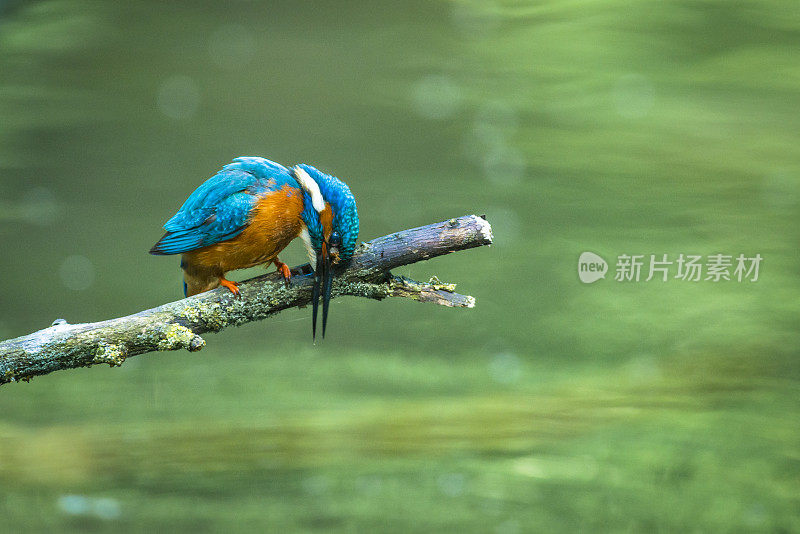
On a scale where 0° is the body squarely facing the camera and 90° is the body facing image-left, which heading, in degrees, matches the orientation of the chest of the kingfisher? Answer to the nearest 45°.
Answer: approximately 270°
